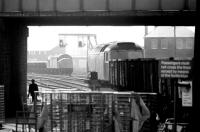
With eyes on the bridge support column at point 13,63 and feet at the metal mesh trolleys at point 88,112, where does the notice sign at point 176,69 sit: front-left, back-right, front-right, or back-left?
back-right

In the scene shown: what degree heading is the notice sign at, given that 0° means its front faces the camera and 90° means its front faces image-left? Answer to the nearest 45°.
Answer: approximately 0°

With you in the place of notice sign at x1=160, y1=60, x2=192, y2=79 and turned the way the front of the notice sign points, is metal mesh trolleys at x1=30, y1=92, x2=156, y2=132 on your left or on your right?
on your right

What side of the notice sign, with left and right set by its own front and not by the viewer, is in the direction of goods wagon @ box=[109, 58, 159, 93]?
back
